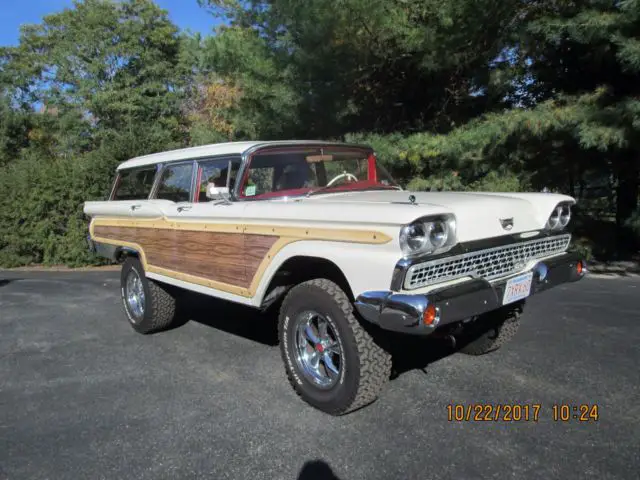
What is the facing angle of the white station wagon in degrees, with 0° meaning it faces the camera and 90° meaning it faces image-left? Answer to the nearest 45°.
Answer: approximately 315°
